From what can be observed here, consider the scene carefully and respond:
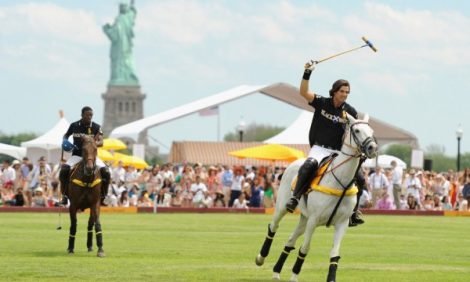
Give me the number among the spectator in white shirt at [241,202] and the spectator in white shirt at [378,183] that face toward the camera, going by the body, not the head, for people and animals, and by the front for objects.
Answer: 2

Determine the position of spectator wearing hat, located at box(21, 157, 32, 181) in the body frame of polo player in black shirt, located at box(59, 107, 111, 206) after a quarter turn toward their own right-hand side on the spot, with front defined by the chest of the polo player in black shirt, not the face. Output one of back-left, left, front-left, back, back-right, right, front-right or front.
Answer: right

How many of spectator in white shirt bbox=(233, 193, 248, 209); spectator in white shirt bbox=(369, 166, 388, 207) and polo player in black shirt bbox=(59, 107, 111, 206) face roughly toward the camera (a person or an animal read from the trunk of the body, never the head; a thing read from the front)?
3

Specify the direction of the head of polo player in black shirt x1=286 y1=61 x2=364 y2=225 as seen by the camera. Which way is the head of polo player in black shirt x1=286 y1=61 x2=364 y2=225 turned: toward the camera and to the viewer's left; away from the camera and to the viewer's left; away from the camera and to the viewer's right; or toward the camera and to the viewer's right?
toward the camera and to the viewer's right

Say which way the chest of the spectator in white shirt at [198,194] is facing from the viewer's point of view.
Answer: toward the camera

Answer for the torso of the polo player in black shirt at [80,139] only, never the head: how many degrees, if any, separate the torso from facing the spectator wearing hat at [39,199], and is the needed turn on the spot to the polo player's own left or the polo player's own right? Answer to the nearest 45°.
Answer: approximately 180°

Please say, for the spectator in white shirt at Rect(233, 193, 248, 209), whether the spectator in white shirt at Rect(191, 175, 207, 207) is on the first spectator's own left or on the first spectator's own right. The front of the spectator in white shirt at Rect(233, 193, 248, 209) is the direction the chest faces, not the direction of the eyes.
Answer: on the first spectator's own right

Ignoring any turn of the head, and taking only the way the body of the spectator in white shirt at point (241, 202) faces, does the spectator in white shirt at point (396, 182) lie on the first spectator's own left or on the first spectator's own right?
on the first spectator's own left

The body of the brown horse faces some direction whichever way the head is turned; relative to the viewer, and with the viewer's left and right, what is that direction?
facing the viewer

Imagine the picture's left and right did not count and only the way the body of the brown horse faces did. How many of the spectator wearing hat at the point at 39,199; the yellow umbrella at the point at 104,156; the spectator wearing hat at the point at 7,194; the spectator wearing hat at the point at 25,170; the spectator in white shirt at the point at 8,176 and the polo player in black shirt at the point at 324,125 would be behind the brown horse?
5

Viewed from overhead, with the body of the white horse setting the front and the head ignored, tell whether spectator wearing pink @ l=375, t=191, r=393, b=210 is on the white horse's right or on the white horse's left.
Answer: on the white horse's left

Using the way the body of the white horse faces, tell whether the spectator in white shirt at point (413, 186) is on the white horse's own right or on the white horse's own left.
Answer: on the white horse's own left

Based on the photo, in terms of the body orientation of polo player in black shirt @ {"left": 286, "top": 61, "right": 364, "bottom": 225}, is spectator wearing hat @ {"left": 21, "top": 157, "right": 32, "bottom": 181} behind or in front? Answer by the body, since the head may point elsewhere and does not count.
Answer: behind

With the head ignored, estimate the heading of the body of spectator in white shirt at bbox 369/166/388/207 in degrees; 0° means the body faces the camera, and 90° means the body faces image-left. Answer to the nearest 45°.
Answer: approximately 0°
